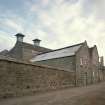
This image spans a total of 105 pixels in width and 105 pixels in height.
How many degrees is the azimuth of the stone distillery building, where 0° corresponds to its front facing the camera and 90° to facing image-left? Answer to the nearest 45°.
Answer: approximately 315°
